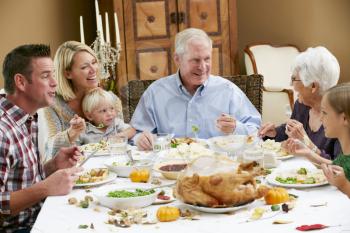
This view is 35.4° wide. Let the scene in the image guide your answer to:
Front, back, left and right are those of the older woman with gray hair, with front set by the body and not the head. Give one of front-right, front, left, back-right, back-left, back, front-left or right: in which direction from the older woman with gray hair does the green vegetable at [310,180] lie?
front-left

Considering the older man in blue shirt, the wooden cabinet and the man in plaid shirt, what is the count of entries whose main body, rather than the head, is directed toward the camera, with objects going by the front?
2

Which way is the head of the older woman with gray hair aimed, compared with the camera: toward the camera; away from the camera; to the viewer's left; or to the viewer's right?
to the viewer's left

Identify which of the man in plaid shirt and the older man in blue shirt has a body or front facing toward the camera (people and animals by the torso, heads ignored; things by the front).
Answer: the older man in blue shirt

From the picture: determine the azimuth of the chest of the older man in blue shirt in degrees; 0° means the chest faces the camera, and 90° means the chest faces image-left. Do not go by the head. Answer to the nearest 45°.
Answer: approximately 0°

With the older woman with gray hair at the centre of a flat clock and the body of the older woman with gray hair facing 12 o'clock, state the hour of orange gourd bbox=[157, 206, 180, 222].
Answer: The orange gourd is roughly at 11 o'clock from the older woman with gray hair.

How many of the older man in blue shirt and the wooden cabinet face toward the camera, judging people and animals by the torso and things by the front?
2

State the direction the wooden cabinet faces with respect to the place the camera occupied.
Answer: facing the viewer

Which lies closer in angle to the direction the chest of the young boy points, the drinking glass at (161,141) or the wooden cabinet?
the drinking glass

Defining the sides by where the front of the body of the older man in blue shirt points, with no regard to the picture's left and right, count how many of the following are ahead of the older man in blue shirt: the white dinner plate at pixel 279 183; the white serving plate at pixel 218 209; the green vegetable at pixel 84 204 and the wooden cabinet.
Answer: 3

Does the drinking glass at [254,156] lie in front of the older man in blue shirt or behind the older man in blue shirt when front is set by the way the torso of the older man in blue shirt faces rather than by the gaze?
in front

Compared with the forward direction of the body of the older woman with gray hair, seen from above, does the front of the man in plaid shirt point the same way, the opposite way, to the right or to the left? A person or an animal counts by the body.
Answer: the opposite way

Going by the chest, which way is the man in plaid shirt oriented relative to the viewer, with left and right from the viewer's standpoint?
facing to the right of the viewer

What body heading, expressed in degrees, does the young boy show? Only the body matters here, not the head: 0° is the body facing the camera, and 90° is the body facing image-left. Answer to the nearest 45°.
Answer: approximately 315°

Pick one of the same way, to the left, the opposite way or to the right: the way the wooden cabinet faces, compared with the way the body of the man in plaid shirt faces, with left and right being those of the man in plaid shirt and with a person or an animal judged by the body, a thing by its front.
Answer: to the right

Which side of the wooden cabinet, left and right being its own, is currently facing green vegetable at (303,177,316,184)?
front

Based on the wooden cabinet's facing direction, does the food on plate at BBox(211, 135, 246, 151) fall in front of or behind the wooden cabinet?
in front
